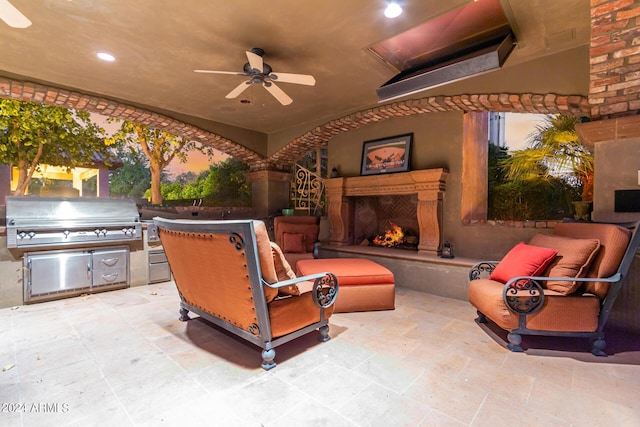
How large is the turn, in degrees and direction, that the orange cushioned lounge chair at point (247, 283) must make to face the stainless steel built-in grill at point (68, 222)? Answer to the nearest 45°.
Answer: approximately 90° to its left

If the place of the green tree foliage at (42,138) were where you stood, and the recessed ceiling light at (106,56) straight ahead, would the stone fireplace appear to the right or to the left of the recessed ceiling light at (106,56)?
left

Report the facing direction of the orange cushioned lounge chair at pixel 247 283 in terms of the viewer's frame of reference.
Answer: facing away from the viewer and to the right of the viewer

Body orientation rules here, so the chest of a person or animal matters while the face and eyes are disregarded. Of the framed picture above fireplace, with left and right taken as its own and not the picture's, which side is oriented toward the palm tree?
left

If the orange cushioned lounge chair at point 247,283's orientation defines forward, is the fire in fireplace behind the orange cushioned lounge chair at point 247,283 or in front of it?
in front

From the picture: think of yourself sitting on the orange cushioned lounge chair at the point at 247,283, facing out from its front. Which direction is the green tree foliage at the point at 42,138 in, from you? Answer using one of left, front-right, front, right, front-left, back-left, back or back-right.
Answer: left

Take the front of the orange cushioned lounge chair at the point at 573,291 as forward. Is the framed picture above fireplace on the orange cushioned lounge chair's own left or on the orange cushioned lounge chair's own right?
on the orange cushioned lounge chair's own right

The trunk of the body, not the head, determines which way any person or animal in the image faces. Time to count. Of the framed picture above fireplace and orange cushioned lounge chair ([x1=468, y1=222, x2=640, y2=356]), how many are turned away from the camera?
0

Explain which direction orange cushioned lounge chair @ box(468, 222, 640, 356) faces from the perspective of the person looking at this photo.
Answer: facing the viewer and to the left of the viewer

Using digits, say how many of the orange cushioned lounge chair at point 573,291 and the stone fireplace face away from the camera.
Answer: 0

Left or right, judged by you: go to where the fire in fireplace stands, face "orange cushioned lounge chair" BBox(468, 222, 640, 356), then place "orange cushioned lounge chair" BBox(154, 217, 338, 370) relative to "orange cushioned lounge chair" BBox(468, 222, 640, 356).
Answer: right

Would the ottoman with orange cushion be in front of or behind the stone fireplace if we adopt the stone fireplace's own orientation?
in front
